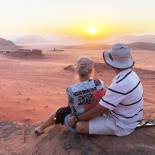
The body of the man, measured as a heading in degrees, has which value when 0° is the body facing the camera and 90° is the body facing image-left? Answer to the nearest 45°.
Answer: approximately 135°

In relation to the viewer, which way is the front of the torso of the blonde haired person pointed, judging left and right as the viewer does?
facing away from the viewer and to the left of the viewer

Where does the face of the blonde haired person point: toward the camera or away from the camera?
away from the camera

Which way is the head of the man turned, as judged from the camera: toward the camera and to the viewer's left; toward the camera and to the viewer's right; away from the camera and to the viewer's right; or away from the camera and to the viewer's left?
away from the camera and to the viewer's left
